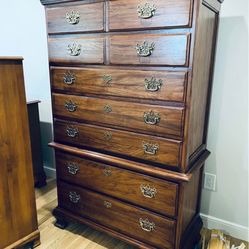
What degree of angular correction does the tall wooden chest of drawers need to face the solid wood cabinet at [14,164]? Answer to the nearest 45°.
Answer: approximately 45° to its right

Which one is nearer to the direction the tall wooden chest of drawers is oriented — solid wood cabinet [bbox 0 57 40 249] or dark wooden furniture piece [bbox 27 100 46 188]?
the solid wood cabinet

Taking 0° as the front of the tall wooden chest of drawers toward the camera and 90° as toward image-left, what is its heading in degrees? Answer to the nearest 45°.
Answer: approximately 45°

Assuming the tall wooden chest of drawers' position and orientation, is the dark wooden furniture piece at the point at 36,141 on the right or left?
on its right
